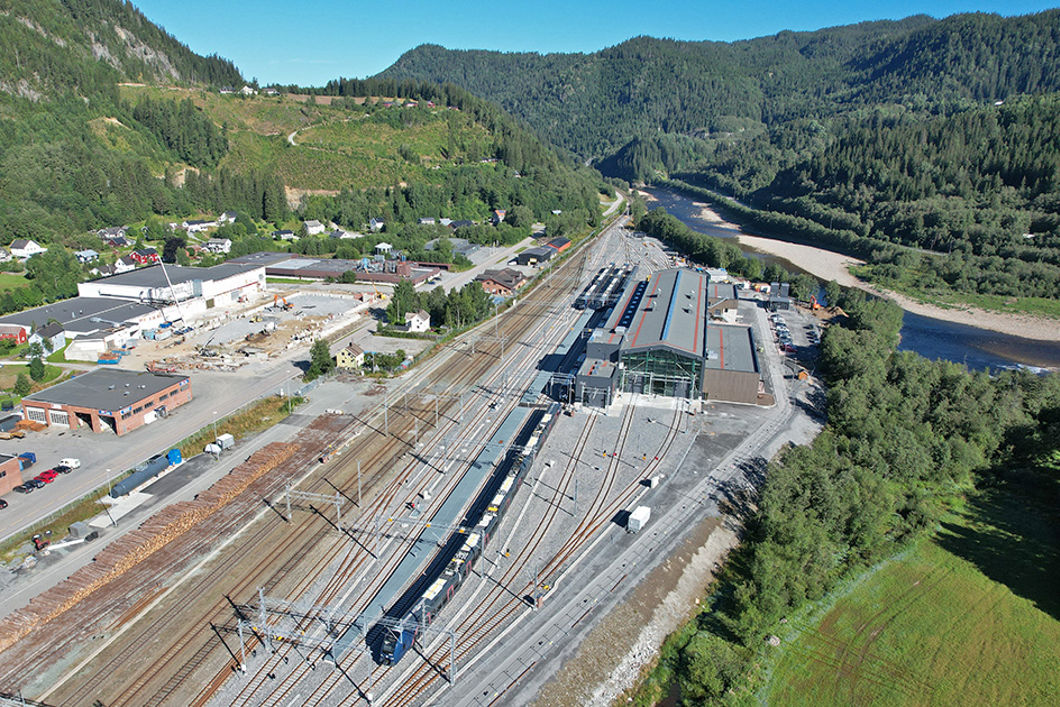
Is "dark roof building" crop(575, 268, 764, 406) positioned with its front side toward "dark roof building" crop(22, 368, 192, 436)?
no

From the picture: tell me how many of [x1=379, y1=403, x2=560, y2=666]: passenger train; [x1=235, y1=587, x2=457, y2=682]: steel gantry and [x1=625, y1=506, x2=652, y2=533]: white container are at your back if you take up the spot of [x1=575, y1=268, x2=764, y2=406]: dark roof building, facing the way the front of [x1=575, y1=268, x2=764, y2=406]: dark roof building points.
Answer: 0

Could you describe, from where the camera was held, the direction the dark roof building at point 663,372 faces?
facing the viewer

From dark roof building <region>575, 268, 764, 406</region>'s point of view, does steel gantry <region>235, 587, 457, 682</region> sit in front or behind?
in front

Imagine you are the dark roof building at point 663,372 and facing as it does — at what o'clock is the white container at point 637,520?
The white container is roughly at 12 o'clock from the dark roof building.

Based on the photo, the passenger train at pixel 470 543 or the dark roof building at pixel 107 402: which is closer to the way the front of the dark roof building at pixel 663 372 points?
the passenger train
